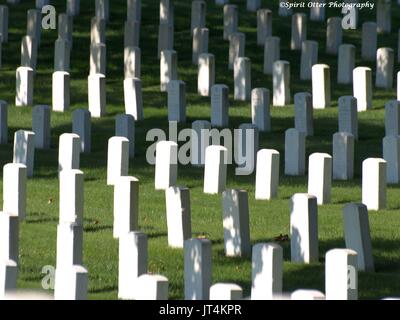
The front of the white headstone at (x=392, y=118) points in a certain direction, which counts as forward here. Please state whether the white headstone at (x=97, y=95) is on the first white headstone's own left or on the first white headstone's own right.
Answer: on the first white headstone's own right

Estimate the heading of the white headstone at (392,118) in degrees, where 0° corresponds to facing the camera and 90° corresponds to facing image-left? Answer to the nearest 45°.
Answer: approximately 45°

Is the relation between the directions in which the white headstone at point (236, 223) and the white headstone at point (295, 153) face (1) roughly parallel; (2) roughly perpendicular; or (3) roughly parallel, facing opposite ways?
roughly parallel

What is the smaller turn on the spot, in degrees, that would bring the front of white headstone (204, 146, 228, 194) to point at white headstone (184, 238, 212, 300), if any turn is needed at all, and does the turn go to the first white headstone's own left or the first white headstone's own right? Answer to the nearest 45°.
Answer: approximately 45° to the first white headstone's own left

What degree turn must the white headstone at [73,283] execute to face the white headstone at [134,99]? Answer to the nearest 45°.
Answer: approximately 135° to its right

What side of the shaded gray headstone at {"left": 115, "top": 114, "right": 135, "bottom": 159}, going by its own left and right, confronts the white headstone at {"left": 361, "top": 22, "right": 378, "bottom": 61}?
back

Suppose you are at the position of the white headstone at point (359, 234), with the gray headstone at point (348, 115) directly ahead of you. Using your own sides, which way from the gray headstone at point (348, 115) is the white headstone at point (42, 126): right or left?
left

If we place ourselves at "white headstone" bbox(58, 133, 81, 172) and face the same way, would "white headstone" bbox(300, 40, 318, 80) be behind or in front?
behind

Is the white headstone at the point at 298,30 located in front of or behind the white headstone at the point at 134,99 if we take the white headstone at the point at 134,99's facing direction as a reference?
behind

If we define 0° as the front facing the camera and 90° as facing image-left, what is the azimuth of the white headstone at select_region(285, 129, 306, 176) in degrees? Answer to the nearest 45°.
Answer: approximately 45°

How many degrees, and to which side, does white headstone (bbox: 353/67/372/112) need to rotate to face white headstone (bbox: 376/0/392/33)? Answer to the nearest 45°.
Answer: approximately 135° to its right

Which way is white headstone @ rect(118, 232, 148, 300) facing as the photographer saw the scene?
facing the viewer and to the left of the viewer

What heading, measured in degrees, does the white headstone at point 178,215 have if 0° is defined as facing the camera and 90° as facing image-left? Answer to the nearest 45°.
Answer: approximately 45°

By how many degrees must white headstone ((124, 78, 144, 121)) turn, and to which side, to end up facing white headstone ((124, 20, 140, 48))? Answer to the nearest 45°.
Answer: approximately 135° to its right

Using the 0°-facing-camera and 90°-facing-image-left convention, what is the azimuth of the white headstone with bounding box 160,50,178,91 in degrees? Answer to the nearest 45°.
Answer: approximately 45°

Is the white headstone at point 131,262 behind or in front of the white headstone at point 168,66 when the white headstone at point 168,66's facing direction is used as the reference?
in front

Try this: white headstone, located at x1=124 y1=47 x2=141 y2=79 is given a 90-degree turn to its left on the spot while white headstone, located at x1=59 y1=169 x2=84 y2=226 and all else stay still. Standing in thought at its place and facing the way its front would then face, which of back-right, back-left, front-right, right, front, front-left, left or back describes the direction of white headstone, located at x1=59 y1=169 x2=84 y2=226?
front-right
